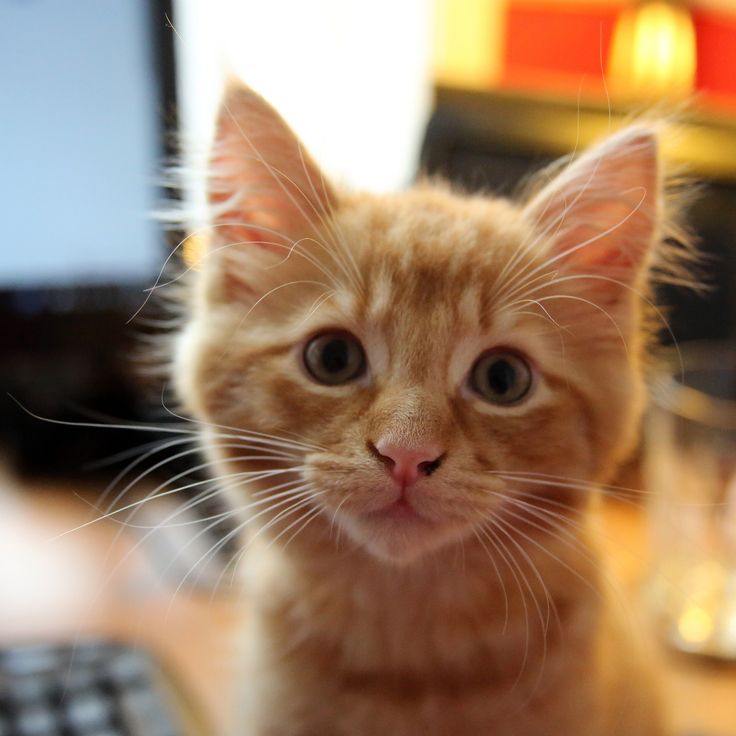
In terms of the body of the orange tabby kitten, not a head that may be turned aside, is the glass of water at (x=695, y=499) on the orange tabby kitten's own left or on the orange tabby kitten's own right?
on the orange tabby kitten's own left

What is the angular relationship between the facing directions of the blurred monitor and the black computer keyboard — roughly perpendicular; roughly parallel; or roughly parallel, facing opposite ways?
roughly parallel

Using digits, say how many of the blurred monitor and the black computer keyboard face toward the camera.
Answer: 2

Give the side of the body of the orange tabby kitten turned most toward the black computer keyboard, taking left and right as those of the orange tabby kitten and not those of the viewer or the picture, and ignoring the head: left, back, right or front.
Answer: right

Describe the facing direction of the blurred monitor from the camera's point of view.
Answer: facing the viewer

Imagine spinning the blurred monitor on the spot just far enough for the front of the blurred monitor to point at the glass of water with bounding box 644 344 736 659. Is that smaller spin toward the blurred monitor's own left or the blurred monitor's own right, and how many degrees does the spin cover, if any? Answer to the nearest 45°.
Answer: approximately 45° to the blurred monitor's own left

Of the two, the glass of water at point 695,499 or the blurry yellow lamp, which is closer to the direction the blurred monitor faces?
the glass of water

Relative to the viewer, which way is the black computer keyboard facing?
toward the camera

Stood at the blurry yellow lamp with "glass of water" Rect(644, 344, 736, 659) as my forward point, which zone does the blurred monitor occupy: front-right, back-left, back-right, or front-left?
front-right

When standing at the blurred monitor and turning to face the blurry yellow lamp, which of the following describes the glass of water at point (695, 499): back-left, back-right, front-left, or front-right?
front-right
